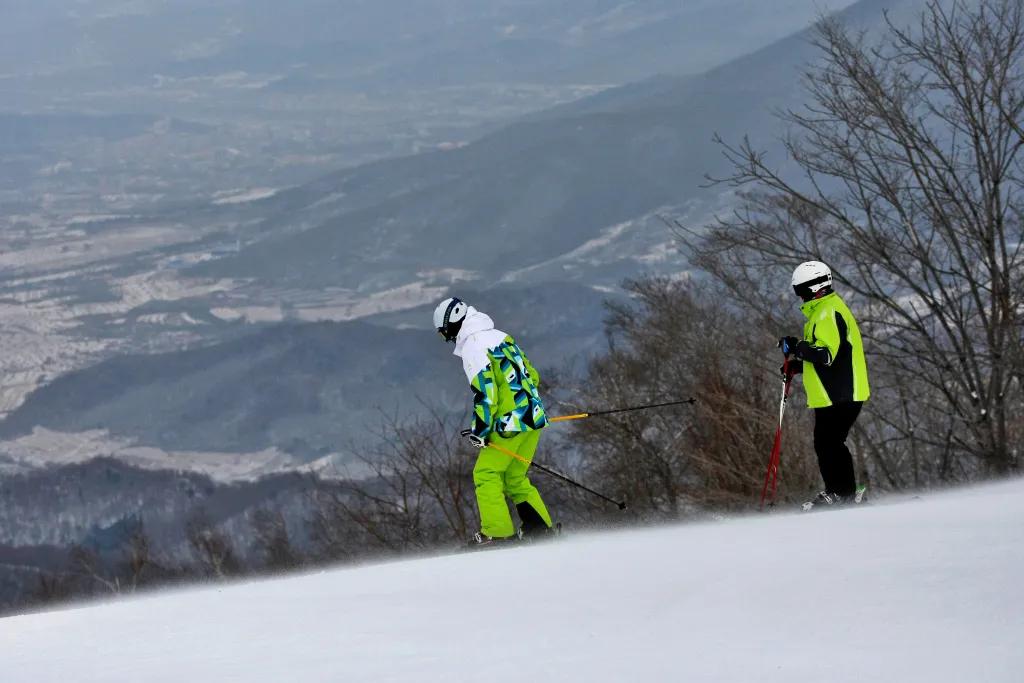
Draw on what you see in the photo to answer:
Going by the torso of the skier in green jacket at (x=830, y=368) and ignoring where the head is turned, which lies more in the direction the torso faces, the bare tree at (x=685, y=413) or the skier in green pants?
the skier in green pants

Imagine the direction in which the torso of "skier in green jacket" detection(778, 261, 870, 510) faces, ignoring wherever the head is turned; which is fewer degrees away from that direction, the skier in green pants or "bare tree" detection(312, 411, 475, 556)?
the skier in green pants

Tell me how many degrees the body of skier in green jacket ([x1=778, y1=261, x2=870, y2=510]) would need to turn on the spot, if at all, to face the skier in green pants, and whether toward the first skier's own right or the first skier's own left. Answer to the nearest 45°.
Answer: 0° — they already face them

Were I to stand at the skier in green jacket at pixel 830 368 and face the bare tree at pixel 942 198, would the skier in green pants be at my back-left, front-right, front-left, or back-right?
back-left

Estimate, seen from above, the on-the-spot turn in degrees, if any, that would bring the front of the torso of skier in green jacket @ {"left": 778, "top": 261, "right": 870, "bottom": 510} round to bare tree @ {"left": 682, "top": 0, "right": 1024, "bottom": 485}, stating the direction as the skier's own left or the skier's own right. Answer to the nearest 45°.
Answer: approximately 90° to the skier's own right

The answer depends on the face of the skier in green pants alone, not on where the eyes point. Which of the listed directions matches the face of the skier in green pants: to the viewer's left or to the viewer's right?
to the viewer's left

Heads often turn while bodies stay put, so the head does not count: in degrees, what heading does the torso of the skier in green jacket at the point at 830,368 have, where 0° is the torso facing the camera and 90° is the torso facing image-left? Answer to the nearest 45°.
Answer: approximately 90°

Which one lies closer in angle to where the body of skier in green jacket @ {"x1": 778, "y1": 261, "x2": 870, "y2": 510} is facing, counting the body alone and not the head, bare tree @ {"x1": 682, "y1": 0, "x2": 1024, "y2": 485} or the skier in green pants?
the skier in green pants
